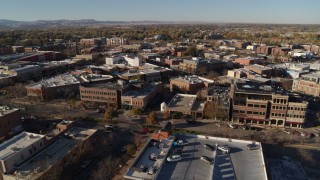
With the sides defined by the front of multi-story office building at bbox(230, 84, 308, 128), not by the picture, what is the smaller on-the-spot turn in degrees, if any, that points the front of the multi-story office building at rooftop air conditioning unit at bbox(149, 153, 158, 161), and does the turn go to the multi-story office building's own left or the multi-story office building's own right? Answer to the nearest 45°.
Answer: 0° — it already faces it

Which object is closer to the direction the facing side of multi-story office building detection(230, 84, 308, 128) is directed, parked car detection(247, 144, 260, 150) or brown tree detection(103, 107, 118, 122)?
the parked car

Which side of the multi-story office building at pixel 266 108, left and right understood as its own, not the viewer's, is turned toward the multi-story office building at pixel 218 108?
right

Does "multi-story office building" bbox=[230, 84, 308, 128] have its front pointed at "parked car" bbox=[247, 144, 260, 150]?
yes

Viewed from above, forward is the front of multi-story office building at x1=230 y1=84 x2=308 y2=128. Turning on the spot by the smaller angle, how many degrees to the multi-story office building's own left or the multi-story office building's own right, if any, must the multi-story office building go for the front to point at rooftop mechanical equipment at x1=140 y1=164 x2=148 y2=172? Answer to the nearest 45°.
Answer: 0° — it already faces it

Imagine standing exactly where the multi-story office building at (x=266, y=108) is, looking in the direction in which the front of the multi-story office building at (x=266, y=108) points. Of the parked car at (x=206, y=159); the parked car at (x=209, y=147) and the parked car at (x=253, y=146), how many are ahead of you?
3

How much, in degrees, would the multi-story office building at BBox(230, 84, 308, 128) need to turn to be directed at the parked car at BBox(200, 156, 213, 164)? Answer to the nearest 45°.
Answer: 0° — it already faces it

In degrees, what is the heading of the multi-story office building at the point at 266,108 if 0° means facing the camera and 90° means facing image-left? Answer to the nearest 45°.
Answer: approximately 0°

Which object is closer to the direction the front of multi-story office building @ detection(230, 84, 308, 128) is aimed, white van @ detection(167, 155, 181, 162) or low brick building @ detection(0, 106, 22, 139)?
the white van

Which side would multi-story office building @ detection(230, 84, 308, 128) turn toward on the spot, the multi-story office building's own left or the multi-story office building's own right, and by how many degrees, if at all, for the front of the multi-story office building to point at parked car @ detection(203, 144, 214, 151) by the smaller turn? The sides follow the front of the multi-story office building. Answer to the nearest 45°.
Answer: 0° — it already faces it

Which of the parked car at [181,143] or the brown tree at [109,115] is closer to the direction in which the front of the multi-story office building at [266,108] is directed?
the parked car

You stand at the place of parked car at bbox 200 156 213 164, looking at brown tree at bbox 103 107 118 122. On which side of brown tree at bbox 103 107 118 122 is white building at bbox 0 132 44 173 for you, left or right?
left
